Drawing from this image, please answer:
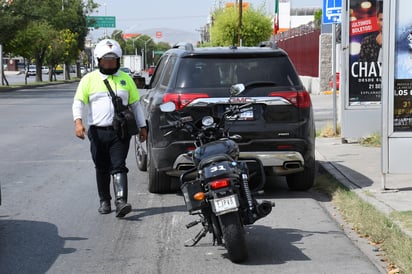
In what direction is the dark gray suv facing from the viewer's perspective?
away from the camera

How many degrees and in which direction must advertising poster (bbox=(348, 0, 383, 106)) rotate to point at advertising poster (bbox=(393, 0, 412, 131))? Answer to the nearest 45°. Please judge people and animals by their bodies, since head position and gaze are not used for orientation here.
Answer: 0° — it already faces it

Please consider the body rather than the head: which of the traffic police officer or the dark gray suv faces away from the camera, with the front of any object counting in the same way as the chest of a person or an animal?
the dark gray suv

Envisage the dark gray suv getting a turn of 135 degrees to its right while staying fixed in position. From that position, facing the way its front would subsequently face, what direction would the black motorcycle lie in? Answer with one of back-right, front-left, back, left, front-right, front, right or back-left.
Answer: front-right

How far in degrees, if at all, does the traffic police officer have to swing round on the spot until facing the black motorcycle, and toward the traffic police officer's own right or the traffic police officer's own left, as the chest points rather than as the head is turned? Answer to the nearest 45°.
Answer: approximately 45° to the traffic police officer's own left

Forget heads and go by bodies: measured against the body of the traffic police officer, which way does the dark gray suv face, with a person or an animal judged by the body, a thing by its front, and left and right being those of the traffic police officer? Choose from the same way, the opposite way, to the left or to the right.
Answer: the opposite way

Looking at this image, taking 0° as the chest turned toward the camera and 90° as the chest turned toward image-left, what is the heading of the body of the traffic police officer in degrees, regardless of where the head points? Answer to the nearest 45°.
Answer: approximately 0°

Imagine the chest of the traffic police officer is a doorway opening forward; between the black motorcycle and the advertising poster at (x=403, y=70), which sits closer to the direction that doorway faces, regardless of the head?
the black motorcycle

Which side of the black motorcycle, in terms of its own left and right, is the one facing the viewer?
back

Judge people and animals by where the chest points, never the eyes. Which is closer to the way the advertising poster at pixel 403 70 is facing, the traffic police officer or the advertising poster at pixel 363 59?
the traffic police officer

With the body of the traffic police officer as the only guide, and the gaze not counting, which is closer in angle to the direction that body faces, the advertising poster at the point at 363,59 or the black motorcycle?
the black motorcycle
